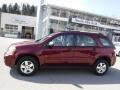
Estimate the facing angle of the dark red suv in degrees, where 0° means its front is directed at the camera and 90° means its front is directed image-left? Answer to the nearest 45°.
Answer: approximately 90°
